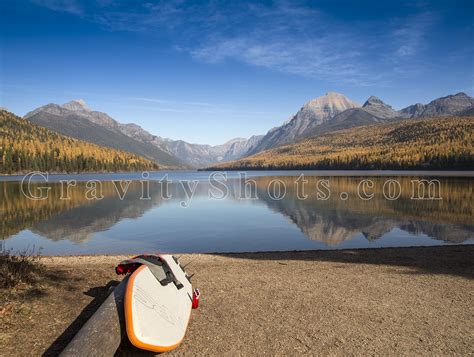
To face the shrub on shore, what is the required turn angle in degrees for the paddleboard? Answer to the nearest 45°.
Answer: approximately 45° to its left
